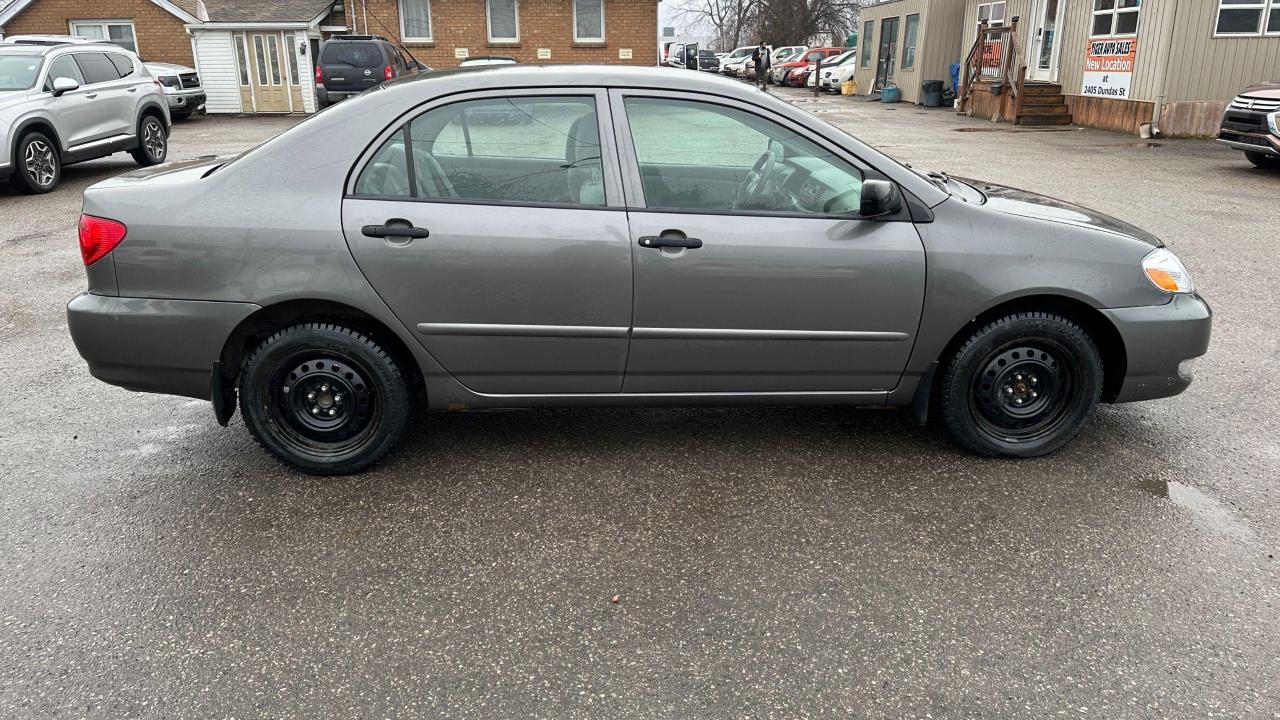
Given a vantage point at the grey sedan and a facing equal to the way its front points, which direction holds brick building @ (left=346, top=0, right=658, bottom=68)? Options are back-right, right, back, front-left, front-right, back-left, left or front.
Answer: left

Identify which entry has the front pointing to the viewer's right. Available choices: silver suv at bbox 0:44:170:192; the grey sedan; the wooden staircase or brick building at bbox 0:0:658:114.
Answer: the grey sedan

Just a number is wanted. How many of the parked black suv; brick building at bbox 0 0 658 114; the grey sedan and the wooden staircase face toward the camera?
2

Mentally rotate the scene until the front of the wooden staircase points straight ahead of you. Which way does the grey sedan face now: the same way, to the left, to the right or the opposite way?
to the left

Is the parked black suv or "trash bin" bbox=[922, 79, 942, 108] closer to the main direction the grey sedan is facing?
the trash bin

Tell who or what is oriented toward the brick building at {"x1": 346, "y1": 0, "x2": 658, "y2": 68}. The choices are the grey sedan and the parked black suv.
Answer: the parked black suv

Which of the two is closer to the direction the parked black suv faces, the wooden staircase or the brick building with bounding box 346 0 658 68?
the brick building

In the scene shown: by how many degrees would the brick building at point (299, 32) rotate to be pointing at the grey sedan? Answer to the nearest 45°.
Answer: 0° — it already faces it

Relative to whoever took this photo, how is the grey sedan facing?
facing to the right of the viewer

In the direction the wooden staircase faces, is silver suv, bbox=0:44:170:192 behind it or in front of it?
in front

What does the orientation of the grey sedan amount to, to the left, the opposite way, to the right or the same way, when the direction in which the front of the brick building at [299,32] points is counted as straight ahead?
to the left

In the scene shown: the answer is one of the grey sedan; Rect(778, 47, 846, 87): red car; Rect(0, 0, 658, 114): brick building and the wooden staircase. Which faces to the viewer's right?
the grey sedan
